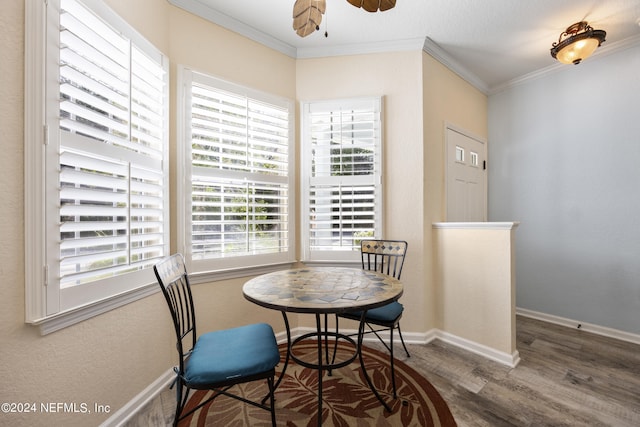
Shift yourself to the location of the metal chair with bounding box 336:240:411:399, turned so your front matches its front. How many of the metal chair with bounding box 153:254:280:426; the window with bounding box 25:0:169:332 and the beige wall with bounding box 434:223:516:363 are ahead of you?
2

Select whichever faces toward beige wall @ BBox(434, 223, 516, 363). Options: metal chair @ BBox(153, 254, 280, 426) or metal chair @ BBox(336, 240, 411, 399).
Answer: metal chair @ BBox(153, 254, 280, 426)

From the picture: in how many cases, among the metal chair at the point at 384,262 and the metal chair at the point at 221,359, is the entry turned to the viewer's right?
1

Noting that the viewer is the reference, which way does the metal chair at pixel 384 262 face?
facing the viewer and to the left of the viewer

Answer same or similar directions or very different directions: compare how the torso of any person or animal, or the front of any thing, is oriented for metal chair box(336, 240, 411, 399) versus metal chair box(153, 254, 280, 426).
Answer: very different directions

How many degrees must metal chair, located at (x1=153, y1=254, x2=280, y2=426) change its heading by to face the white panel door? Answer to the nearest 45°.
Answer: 0° — it already faces it

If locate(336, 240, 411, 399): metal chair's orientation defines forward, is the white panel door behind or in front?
behind

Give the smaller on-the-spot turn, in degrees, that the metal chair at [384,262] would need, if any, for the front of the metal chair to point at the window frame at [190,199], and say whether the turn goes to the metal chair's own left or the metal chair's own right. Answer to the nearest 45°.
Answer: approximately 45° to the metal chair's own right

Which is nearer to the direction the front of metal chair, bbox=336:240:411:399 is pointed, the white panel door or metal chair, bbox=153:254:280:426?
the metal chair

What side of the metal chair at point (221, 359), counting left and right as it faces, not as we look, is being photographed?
right

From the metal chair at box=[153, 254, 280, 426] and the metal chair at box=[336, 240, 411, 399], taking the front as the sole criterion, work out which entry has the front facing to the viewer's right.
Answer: the metal chair at box=[153, 254, 280, 426]

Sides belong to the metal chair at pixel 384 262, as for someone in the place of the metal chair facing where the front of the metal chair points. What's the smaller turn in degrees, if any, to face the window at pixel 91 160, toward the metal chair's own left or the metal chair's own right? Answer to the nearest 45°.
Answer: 0° — it already faces it

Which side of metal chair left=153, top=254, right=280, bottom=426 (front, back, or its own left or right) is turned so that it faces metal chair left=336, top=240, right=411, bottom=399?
front
